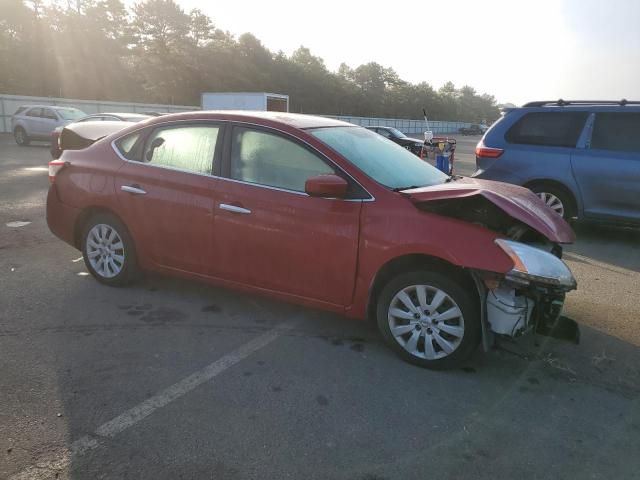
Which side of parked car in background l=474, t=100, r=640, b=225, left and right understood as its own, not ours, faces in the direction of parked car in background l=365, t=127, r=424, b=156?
left

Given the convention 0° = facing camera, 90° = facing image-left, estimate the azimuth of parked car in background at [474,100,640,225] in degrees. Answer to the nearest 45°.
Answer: approximately 270°

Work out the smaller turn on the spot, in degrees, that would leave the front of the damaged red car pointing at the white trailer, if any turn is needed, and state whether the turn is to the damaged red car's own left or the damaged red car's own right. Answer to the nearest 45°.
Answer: approximately 135° to the damaged red car's own left

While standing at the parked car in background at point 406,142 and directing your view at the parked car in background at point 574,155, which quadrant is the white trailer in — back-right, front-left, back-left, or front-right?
back-right

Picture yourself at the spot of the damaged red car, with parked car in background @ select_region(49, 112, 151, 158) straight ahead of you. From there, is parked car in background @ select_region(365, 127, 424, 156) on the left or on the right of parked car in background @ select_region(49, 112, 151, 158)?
right
